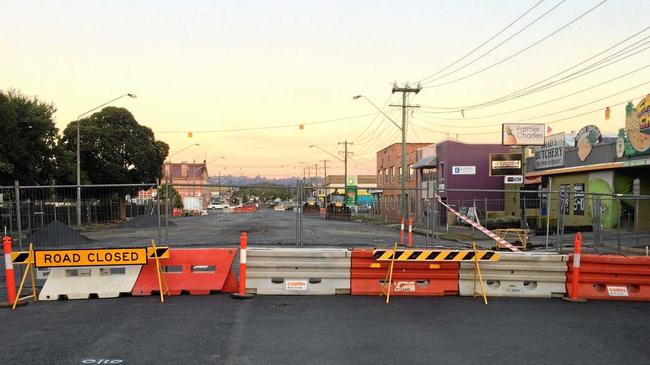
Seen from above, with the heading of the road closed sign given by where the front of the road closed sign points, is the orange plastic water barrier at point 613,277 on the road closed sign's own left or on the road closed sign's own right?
on the road closed sign's own left

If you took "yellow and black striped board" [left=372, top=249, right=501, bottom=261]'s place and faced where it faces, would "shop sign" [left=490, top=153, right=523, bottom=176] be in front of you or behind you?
behind

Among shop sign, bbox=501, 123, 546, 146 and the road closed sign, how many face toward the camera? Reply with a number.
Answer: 2

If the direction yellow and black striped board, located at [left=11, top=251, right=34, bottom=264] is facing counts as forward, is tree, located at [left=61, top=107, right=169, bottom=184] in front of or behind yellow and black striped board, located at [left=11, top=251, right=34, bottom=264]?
behind

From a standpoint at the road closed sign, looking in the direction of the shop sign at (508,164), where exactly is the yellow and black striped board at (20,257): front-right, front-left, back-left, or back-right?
back-left

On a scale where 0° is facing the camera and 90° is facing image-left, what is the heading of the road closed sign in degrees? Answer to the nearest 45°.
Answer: approximately 0°

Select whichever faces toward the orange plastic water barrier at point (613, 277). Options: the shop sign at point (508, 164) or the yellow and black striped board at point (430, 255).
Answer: the shop sign
